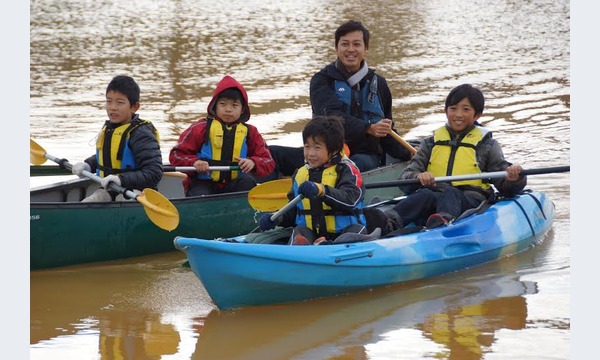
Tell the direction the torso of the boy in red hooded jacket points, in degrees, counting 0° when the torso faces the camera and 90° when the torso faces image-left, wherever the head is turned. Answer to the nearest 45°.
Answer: approximately 0°

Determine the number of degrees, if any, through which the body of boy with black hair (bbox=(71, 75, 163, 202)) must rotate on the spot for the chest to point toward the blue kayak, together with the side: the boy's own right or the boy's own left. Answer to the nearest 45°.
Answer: approximately 90° to the boy's own left

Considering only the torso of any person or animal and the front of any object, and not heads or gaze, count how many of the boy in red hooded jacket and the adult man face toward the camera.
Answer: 2

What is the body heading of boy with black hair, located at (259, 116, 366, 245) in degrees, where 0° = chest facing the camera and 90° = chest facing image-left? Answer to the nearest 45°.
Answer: approximately 45°

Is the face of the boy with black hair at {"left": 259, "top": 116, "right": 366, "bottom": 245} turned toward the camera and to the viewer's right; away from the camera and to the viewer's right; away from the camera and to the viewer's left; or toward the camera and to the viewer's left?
toward the camera and to the viewer's left

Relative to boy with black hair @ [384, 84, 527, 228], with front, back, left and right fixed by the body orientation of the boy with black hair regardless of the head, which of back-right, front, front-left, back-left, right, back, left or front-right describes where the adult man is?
right

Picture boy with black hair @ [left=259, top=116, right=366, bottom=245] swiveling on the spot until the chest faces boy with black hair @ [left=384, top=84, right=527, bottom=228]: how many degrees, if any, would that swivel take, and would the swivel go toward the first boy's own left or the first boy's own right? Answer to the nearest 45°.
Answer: approximately 180°

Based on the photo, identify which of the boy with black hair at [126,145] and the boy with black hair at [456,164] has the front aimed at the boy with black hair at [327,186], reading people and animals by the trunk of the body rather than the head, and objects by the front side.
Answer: the boy with black hair at [456,164]

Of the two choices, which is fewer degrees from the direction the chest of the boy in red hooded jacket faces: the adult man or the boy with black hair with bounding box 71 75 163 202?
the boy with black hair
